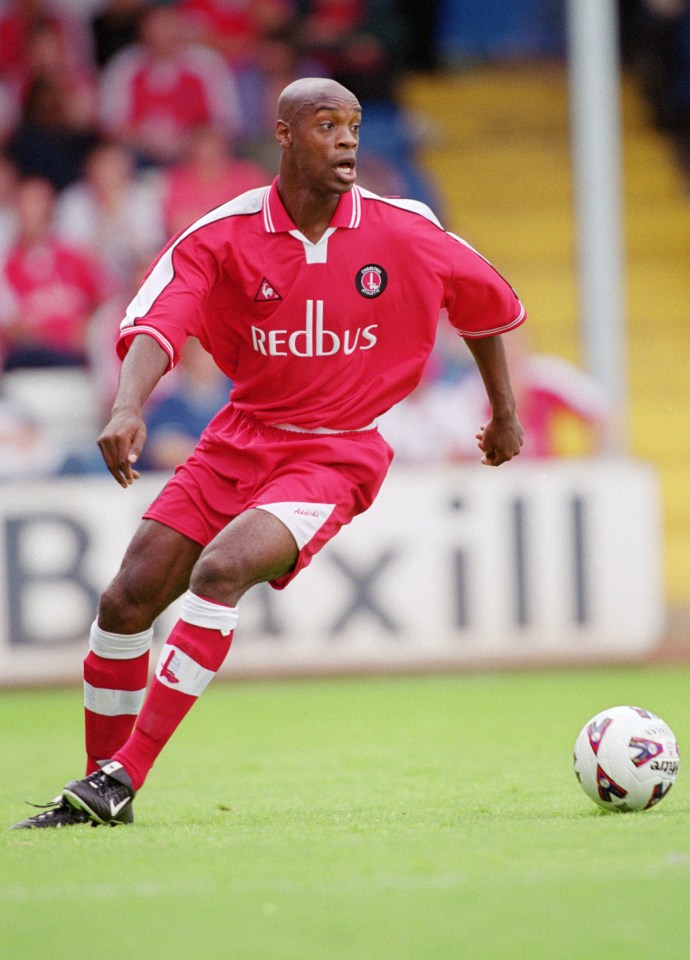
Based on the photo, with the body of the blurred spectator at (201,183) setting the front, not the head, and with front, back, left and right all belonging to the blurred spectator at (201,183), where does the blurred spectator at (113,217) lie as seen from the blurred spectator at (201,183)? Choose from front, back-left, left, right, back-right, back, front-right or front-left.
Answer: right

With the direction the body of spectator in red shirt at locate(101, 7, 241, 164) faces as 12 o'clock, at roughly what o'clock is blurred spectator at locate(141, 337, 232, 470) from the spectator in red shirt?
The blurred spectator is roughly at 12 o'clock from the spectator in red shirt.

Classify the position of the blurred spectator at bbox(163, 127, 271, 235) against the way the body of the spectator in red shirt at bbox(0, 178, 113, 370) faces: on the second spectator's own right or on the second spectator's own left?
on the second spectator's own left

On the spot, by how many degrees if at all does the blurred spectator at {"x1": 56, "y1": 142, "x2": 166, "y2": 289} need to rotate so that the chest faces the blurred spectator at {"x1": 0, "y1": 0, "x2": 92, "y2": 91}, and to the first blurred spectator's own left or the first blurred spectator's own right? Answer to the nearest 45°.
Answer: approximately 180°

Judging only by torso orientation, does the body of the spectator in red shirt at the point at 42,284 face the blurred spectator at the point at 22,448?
yes

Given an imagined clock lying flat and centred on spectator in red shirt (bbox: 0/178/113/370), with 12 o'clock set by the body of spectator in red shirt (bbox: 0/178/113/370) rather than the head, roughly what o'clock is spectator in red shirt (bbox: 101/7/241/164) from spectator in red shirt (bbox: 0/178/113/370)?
spectator in red shirt (bbox: 101/7/241/164) is roughly at 7 o'clock from spectator in red shirt (bbox: 0/178/113/370).

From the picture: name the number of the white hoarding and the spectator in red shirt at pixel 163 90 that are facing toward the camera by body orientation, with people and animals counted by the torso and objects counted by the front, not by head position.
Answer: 2

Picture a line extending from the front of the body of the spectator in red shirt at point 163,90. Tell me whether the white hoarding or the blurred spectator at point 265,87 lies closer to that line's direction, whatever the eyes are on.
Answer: the white hoarding

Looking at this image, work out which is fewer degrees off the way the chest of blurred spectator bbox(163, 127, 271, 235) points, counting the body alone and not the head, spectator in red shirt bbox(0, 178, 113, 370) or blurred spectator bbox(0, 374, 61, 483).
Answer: the blurred spectator

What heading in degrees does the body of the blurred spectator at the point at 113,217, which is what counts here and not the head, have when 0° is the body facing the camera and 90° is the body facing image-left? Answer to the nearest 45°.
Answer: approximately 0°

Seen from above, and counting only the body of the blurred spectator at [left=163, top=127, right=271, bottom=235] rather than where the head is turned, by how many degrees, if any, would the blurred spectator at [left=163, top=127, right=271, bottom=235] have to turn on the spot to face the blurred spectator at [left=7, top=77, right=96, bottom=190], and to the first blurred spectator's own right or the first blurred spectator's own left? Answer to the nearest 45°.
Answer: approximately 135° to the first blurred spectator's own right

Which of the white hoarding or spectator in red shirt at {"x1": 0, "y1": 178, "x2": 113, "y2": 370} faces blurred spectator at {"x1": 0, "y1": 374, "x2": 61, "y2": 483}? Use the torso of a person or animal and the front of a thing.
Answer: the spectator in red shirt

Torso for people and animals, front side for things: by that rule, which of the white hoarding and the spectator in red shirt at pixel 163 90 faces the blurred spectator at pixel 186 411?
the spectator in red shirt

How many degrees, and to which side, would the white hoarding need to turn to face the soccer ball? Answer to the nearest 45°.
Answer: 0° — it already faces it

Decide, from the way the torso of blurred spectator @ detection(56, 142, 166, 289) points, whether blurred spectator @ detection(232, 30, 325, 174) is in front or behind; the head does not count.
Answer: behind
